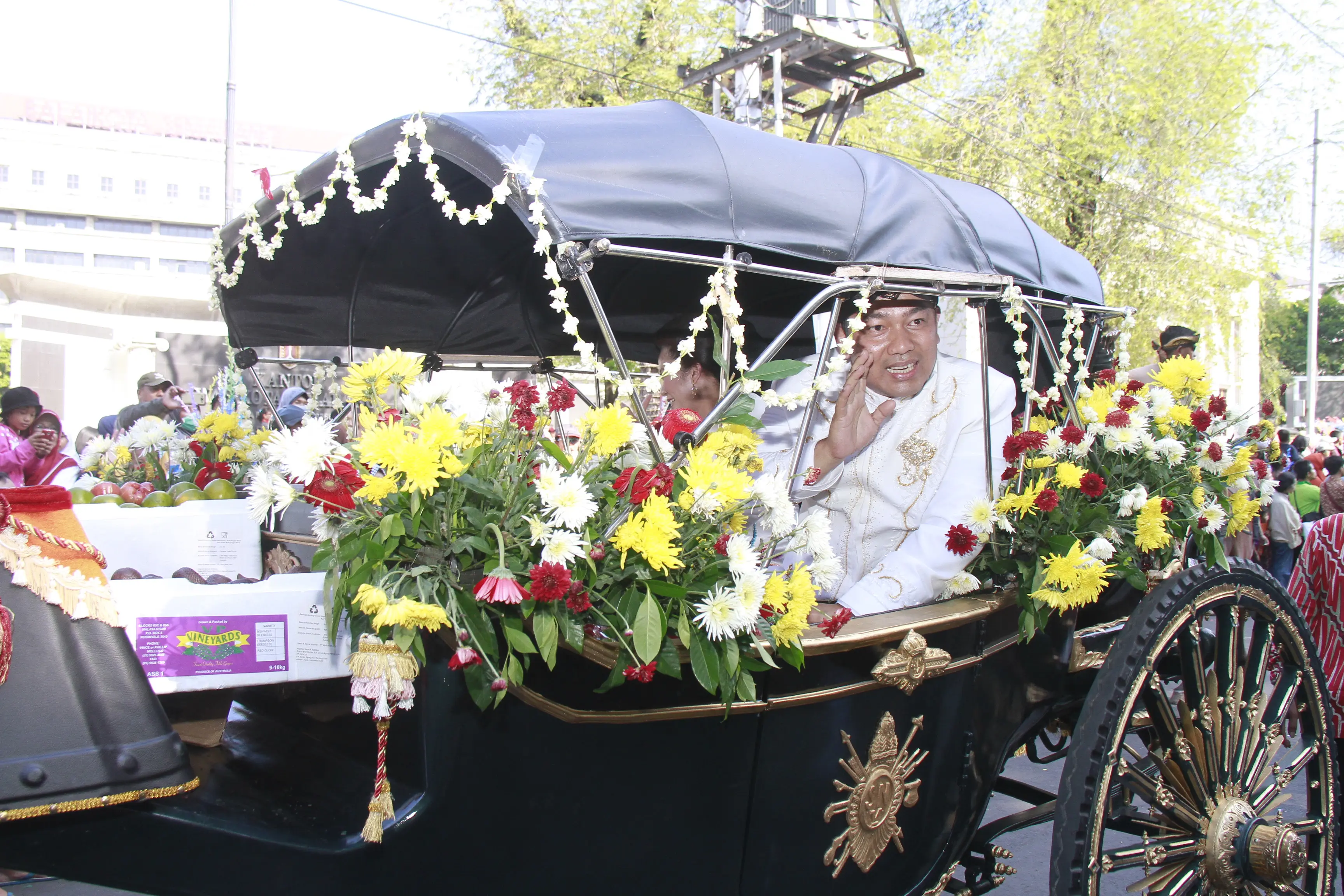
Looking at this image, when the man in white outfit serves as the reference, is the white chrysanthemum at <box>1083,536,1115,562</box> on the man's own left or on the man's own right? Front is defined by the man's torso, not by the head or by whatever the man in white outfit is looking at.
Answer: on the man's own left

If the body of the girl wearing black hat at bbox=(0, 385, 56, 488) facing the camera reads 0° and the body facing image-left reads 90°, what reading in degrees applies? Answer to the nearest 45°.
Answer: approximately 315°

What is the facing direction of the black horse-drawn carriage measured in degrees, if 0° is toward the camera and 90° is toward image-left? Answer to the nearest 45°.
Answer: approximately 45°

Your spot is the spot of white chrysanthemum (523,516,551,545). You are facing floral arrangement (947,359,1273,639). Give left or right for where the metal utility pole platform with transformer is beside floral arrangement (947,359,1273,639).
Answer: left

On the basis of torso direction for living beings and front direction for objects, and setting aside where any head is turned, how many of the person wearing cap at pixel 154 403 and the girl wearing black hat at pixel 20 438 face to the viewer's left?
0

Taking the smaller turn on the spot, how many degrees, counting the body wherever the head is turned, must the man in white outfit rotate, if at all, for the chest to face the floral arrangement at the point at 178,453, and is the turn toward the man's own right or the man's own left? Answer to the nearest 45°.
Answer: approximately 45° to the man's own right
